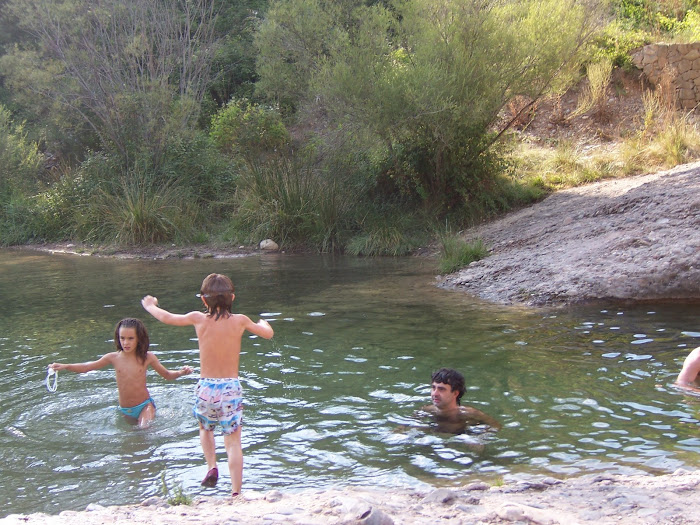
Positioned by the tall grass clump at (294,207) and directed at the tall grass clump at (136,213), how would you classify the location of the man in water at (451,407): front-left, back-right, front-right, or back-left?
back-left

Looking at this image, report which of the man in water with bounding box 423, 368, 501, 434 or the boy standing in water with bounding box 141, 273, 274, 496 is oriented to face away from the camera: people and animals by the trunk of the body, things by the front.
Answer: the boy standing in water

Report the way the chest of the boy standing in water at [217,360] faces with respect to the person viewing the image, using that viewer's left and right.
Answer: facing away from the viewer

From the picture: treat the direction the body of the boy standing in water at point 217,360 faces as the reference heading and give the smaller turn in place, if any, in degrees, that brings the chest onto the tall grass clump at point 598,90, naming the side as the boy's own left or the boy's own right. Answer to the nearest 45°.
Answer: approximately 45° to the boy's own right

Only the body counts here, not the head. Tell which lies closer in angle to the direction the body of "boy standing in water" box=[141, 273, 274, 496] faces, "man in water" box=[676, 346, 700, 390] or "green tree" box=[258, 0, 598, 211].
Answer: the green tree

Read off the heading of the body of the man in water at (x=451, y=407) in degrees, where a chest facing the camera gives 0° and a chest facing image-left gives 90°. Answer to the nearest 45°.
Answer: approximately 45°

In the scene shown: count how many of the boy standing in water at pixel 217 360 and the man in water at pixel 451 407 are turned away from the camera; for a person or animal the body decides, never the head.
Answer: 1

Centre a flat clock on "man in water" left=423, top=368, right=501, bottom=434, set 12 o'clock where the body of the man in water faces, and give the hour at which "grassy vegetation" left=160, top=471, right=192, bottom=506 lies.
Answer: The grassy vegetation is roughly at 12 o'clock from the man in water.

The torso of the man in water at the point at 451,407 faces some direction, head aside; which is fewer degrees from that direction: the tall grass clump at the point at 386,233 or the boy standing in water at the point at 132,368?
the boy standing in water

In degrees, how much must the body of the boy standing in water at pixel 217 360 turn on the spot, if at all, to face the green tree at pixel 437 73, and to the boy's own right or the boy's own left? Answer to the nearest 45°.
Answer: approximately 45° to the boy's own right

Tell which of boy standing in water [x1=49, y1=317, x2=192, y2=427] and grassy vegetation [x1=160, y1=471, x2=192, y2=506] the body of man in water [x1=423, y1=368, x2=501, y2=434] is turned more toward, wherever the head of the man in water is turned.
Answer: the grassy vegetation

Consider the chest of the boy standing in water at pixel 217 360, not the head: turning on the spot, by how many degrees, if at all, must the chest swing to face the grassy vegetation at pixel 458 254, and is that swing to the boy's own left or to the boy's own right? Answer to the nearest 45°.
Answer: approximately 45° to the boy's own right

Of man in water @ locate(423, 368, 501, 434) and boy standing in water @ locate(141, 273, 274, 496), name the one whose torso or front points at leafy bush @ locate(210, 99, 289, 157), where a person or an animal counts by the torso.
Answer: the boy standing in water

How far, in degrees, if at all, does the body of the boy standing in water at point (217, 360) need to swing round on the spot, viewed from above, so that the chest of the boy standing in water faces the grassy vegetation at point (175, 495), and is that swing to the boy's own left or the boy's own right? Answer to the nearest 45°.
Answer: approximately 135° to the boy's own left

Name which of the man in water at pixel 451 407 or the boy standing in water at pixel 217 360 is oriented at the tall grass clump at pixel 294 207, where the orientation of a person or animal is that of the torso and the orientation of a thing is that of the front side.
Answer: the boy standing in water
